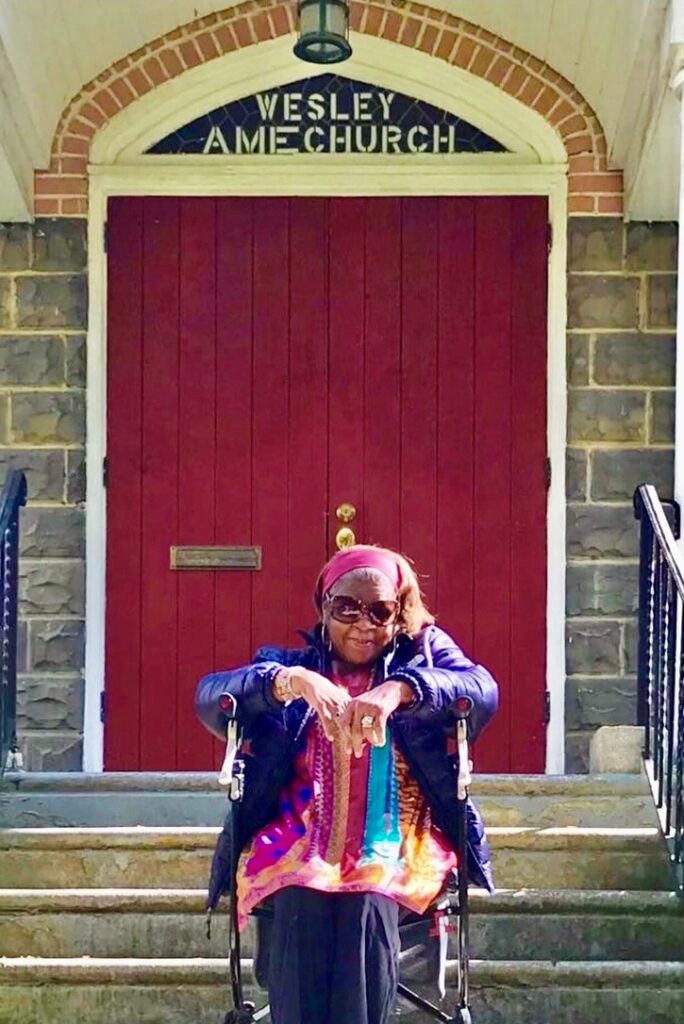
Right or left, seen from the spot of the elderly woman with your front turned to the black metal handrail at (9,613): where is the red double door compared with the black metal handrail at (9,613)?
right

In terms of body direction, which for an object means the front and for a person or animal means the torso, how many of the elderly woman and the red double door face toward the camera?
2

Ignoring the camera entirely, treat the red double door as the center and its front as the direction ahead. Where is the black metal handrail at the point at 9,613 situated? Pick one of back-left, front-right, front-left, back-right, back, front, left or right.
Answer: front-right

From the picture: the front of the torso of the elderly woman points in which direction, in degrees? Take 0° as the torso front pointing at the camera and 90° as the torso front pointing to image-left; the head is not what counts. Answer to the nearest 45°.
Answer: approximately 0°

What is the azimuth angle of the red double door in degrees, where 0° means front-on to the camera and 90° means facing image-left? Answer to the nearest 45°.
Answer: approximately 0°

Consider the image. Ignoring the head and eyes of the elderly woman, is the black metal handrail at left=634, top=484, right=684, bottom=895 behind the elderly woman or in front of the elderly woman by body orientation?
behind

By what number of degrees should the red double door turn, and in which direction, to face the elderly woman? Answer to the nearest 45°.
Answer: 0° — it already faces them

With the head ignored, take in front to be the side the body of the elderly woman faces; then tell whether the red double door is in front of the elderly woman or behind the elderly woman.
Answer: behind

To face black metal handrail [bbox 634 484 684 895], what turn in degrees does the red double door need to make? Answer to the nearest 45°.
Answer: approximately 45° to its left
